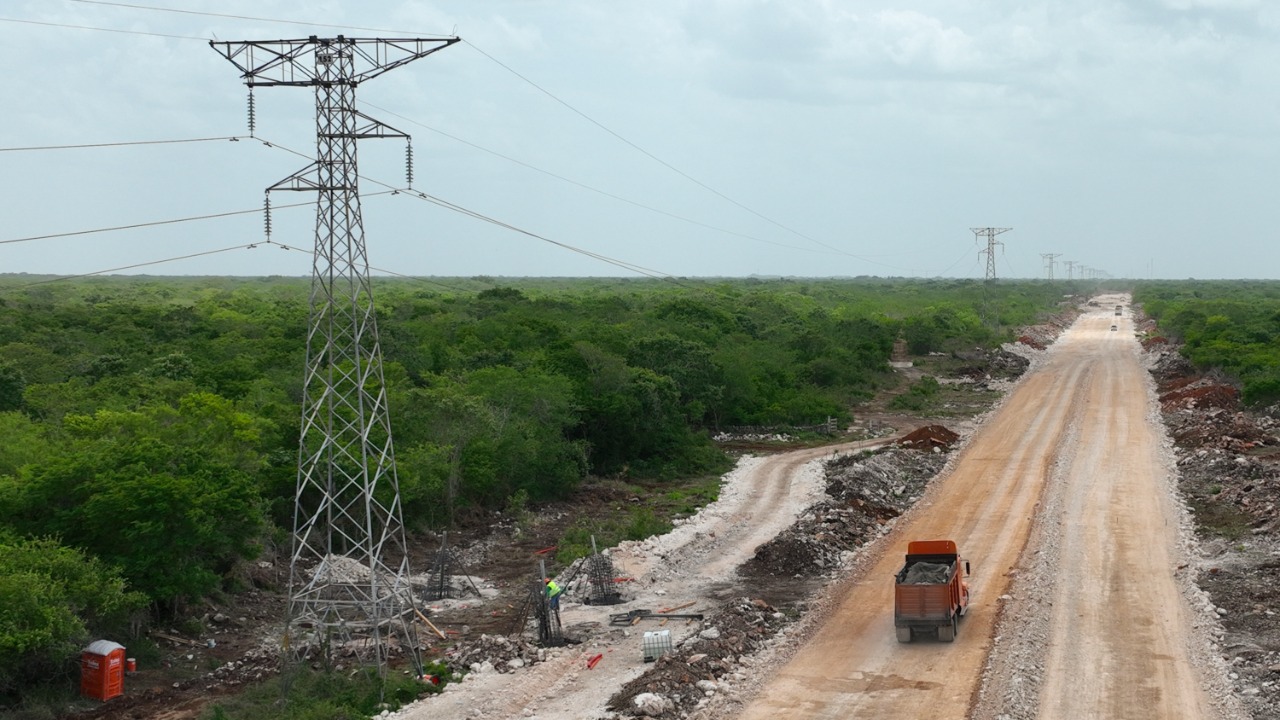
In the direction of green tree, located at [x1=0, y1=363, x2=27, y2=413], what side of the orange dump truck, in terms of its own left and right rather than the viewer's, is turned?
left

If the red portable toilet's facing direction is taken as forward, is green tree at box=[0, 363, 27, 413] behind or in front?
behind

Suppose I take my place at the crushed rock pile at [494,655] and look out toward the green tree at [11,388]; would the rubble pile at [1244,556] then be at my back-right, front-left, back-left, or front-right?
back-right

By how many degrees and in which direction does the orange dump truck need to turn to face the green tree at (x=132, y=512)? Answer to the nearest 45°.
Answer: approximately 90° to its left

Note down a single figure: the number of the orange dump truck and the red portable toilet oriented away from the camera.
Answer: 1

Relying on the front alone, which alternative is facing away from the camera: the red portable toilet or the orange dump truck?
the orange dump truck

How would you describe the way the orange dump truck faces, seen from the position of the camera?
facing away from the viewer

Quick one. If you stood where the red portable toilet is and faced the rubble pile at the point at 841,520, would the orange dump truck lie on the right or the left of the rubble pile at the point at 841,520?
right

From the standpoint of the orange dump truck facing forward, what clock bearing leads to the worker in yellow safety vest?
The worker in yellow safety vest is roughly at 9 o'clock from the orange dump truck.

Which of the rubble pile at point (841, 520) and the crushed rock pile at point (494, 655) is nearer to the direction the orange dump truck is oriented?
the rubble pile
